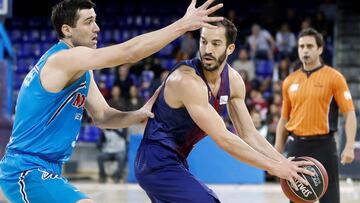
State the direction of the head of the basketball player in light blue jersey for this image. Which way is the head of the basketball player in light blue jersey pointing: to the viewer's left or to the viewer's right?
to the viewer's right

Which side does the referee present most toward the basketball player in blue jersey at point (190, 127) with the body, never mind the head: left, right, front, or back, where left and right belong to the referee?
front

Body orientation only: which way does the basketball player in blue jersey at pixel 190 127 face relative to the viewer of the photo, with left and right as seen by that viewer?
facing the viewer and to the right of the viewer

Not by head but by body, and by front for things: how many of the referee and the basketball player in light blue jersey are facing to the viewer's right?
1

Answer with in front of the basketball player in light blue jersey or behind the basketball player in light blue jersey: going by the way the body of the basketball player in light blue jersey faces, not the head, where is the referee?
in front

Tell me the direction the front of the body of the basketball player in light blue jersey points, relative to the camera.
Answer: to the viewer's right

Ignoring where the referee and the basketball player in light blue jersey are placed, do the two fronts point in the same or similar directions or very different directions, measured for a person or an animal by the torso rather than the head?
very different directions

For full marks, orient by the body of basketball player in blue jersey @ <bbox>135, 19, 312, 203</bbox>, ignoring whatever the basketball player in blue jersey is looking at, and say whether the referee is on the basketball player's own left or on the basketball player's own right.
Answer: on the basketball player's own left

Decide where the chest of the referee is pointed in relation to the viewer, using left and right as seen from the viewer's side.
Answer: facing the viewer and to the left of the viewer

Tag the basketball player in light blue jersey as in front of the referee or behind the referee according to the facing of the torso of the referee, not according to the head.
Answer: in front
